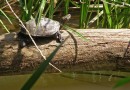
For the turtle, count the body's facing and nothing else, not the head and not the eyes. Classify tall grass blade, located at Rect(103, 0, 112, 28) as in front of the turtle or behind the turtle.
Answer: in front

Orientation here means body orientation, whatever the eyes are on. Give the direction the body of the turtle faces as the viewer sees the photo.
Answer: to the viewer's right
